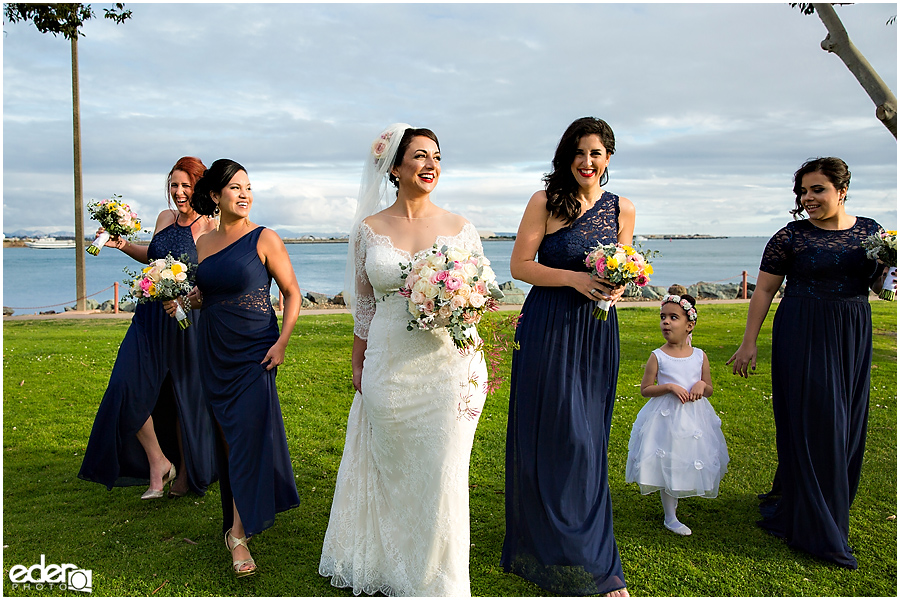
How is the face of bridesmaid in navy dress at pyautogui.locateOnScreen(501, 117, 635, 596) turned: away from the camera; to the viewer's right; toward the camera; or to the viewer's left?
toward the camera

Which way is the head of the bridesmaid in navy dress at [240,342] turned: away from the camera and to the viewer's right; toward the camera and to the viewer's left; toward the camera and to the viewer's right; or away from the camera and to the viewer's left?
toward the camera and to the viewer's right

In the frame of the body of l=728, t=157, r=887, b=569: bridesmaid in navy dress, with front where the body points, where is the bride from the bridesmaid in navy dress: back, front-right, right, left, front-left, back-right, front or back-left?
front-right

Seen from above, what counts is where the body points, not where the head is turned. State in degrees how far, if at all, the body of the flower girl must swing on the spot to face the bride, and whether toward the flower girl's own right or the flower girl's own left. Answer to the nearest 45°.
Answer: approximately 45° to the flower girl's own right

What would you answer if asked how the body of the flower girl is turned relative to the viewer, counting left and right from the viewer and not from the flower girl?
facing the viewer

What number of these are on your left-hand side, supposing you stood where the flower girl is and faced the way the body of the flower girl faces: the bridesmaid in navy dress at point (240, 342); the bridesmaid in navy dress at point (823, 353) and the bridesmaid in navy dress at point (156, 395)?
1

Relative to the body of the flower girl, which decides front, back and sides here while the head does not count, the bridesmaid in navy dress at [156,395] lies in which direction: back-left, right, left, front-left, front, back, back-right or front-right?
right

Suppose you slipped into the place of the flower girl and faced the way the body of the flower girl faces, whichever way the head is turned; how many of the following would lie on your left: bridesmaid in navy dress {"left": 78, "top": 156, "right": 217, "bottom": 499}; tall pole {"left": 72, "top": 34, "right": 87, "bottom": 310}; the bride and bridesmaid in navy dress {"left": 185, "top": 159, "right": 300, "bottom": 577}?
0

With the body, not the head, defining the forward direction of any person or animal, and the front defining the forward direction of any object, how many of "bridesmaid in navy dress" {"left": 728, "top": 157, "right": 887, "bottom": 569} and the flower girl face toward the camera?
2

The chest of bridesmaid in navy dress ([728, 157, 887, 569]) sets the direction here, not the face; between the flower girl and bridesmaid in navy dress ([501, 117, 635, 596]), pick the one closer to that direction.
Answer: the bridesmaid in navy dress

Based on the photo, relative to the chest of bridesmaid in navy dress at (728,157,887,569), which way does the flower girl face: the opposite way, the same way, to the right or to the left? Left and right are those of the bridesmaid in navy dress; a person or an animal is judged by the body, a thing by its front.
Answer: the same way

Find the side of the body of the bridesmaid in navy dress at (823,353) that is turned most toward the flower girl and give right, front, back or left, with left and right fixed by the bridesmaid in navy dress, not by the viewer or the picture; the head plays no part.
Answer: right

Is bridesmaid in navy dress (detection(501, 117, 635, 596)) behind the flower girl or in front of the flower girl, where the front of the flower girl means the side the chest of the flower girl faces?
in front

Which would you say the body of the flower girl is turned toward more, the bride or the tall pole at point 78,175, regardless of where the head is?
the bride

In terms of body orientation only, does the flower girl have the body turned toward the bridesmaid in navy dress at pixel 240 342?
no

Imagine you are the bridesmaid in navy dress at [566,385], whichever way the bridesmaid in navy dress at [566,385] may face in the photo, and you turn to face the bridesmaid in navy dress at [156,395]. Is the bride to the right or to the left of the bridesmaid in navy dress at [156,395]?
left
